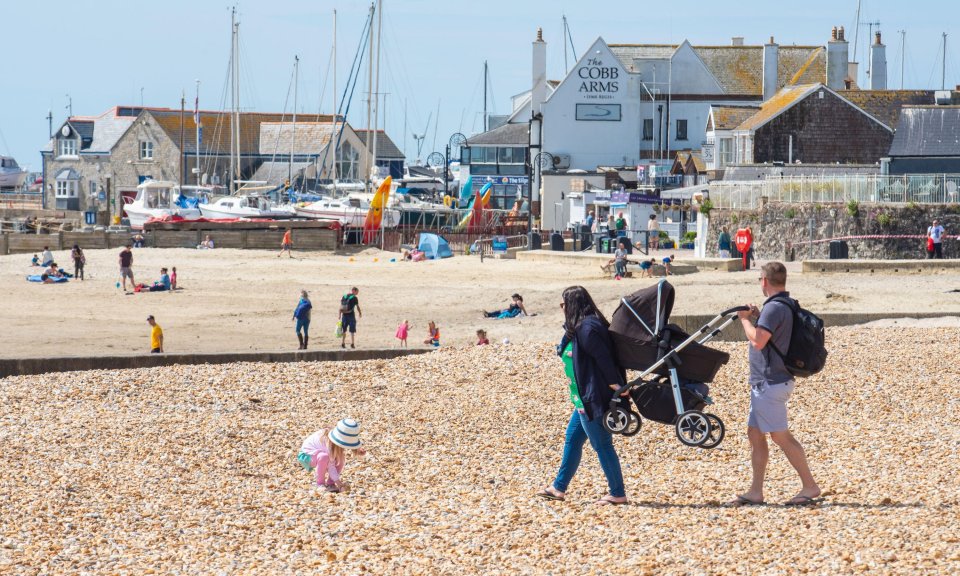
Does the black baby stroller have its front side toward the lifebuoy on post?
no

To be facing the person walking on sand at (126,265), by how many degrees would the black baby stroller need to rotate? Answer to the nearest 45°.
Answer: approximately 45° to its right

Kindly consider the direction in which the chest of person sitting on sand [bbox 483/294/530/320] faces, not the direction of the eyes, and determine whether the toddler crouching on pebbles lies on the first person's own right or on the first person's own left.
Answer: on the first person's own left

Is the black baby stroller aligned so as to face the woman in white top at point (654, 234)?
no

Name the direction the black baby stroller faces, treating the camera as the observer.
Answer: facing to the left of the viewer

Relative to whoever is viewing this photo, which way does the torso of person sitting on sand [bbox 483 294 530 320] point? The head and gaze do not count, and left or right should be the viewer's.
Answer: facing to the left of the viewer
